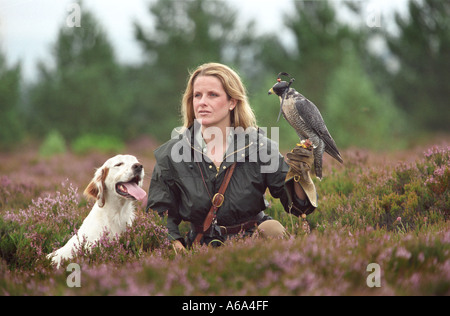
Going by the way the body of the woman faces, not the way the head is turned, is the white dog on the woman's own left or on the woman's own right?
on the woman's own right

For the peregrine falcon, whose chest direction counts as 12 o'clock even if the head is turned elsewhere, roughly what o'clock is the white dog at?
The white dog is roughly at 12 o'clock from the peregrine falcon.

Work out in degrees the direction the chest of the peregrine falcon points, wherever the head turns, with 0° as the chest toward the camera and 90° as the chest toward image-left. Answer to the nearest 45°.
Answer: approximately 90°

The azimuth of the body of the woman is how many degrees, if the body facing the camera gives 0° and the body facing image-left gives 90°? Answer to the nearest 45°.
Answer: approximately 0°
